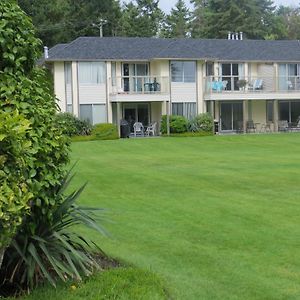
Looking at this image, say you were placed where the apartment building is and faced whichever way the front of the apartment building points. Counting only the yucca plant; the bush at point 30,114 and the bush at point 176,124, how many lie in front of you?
3

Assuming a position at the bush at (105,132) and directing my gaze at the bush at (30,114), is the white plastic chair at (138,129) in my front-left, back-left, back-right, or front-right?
back-left

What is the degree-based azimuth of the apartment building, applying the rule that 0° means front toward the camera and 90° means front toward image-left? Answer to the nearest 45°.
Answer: approximately 0°

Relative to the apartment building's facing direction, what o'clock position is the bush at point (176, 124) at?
The bush is roughly at 12 o'clock from the apartment building.

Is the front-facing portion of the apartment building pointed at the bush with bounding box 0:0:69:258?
yes
